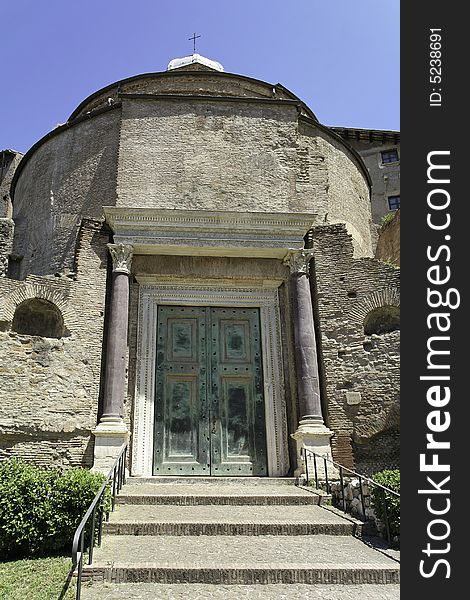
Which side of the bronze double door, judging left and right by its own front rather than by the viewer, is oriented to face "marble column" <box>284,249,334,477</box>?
left

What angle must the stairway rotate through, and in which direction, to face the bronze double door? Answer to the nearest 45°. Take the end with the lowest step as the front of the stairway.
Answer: approximately 180°

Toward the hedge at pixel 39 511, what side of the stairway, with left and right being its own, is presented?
right

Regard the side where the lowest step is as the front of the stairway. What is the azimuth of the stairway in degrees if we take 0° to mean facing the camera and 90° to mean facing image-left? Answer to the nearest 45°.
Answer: approximately 0°

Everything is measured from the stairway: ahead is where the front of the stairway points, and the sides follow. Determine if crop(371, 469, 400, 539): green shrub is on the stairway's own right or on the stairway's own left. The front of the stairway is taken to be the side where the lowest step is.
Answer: on the stairway's own left

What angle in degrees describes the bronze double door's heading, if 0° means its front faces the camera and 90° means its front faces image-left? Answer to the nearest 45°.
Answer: approximately 0°

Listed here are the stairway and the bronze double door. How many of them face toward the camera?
2

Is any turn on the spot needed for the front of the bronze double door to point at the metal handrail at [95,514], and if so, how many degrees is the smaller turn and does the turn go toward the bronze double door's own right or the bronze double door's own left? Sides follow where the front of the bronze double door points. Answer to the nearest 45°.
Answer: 0° — it already faces it

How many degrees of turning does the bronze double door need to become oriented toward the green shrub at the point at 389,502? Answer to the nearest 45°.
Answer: approximately 45° to its left

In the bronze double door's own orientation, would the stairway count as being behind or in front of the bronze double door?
in front
